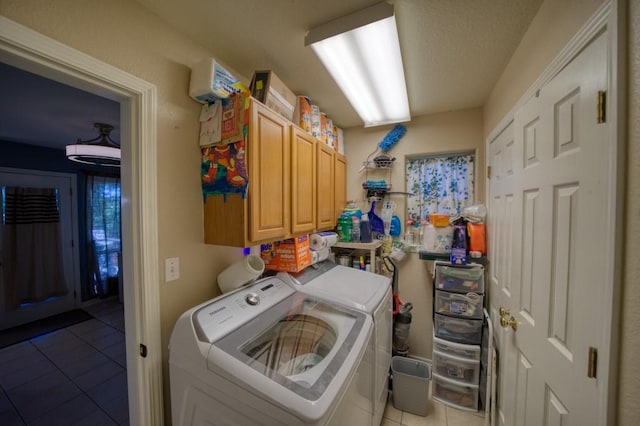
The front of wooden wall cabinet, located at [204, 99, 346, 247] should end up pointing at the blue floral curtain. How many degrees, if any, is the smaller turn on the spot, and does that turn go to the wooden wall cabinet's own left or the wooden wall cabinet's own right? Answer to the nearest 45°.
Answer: approximately 45° to the wooden wall cabinet's own left

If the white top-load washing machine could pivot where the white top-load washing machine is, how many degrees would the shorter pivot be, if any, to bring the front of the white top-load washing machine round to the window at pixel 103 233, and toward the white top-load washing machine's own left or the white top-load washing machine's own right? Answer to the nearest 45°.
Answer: approximately 180°

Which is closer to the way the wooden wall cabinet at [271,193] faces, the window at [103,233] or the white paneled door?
the white paneled door

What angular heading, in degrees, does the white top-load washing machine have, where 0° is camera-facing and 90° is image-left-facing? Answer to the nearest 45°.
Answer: approximately 315°

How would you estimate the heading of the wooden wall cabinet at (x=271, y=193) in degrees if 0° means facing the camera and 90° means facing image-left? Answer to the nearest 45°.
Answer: approximately 315°

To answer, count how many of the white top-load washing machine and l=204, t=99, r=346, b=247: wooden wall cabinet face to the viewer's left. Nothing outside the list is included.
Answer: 0

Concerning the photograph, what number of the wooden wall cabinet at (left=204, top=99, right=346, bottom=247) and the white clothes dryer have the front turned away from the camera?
0

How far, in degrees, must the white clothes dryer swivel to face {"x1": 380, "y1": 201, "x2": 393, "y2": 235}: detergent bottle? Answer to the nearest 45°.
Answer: approximately 135° to its left

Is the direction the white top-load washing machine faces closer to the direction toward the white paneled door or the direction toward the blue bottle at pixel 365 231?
the white paneled door
